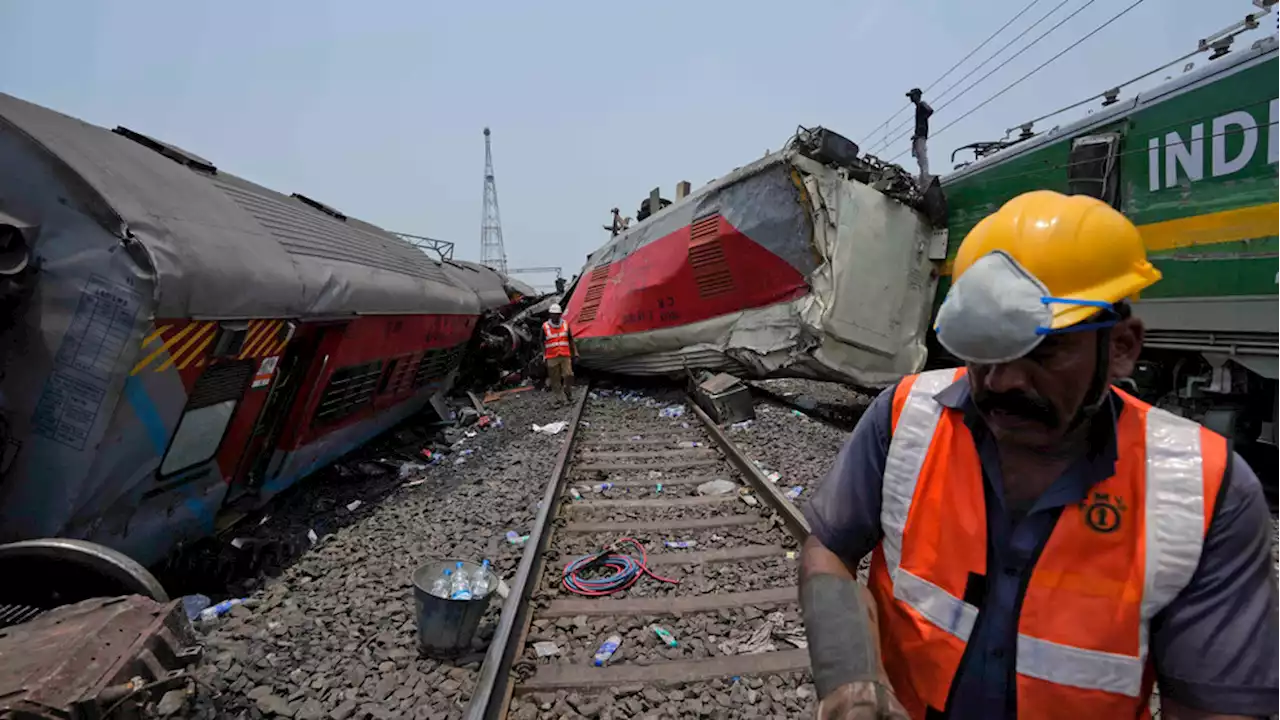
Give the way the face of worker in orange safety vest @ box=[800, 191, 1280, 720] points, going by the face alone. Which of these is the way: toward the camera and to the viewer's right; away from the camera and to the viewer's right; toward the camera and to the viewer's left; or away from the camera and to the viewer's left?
toward the camera and to the viewer's left

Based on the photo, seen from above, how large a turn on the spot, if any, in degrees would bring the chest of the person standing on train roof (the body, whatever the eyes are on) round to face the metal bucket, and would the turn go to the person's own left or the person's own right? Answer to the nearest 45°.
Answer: approximately 90° to the person's own left

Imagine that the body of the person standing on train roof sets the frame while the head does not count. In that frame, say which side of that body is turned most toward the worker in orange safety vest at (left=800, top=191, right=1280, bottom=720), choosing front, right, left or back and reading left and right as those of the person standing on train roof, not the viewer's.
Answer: left

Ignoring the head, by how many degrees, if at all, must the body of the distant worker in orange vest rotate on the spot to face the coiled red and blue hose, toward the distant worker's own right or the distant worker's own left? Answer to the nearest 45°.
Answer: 0° — they already face it

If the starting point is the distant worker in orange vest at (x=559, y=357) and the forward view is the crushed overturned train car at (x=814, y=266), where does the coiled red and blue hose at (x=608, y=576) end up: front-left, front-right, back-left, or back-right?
front-right

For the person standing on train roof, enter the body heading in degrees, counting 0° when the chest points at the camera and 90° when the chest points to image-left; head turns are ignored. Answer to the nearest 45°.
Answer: approximately 90°

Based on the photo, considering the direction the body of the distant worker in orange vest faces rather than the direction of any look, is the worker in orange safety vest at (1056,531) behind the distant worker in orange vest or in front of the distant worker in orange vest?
in front

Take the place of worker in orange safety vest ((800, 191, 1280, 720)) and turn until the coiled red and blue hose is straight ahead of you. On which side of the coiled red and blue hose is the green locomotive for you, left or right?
right

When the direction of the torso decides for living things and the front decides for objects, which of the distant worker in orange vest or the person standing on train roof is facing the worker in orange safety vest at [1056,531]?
the distant worker in orange vest

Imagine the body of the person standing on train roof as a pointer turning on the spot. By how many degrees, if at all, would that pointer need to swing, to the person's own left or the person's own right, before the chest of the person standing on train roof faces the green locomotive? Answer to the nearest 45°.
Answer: approximately 135° to the person's own left

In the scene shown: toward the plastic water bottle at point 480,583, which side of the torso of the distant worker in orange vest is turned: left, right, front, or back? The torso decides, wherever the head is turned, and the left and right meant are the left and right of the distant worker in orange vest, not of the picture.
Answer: front

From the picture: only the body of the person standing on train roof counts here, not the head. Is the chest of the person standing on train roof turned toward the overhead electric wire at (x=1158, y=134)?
no

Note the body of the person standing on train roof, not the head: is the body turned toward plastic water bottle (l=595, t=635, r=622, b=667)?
no

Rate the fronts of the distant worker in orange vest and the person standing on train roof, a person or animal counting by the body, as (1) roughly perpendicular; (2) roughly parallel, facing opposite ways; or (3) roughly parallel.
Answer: roughly perpendicular

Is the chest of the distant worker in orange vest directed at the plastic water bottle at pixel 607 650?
yes

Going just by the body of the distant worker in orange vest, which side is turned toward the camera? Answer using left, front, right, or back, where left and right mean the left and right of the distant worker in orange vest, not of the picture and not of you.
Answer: front
